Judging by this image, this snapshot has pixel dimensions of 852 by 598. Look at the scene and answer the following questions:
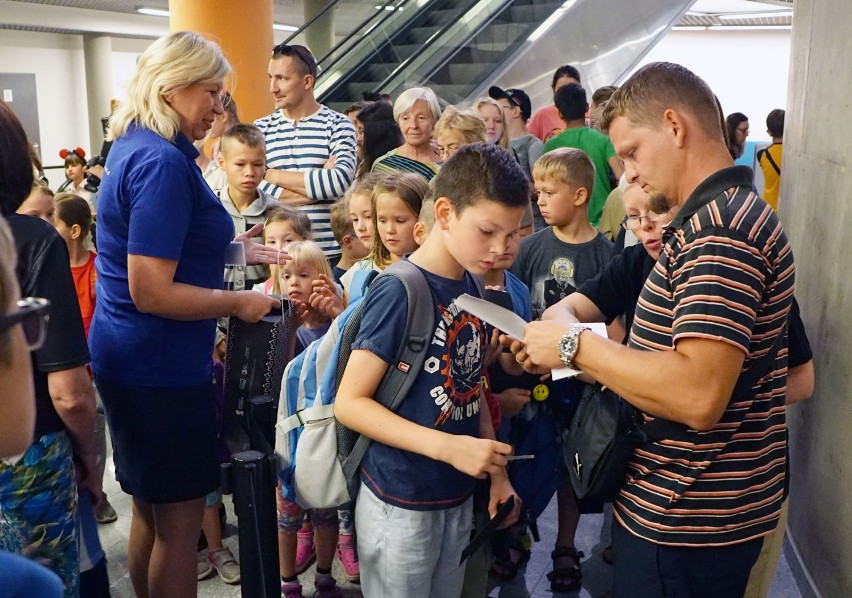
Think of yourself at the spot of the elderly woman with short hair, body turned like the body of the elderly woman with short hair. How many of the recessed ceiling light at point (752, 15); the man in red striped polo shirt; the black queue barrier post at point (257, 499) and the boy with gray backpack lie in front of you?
3

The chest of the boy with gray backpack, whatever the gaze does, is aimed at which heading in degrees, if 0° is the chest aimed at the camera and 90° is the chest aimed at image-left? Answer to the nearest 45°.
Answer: approximately 315°

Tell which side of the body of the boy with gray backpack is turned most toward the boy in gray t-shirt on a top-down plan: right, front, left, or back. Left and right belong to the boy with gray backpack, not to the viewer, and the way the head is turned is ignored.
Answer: left

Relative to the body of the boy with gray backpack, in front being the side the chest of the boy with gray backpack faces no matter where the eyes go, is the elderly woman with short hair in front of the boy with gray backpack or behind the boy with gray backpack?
behind

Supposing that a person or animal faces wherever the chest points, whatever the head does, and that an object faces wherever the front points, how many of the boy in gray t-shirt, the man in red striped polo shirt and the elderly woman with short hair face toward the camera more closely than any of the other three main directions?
2

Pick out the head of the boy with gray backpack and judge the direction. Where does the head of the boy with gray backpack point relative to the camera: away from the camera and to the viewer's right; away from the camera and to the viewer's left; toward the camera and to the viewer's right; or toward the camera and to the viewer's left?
toward the camera and to the viewer's right

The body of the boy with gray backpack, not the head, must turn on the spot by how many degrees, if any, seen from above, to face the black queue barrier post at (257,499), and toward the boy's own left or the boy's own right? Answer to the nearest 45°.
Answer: approximately 180°

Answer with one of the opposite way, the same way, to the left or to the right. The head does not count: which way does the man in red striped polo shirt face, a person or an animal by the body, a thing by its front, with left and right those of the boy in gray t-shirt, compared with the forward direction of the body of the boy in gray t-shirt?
to the right
